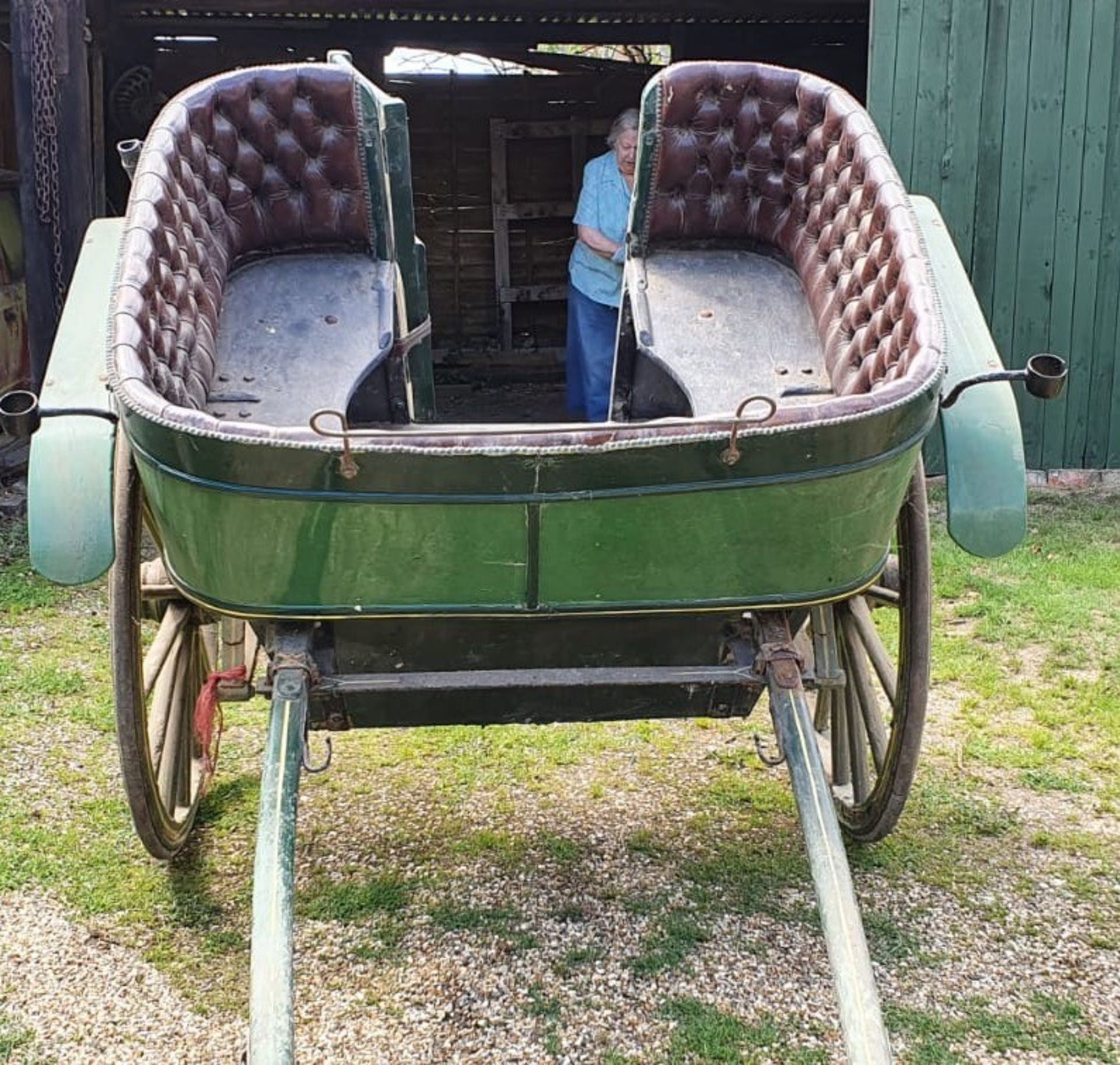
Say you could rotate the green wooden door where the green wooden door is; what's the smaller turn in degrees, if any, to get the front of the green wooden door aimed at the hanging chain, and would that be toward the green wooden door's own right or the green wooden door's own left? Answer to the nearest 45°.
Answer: approximately 90° to the green wooden door's own right

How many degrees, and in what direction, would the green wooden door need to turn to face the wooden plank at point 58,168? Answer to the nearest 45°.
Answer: approximately 90° to its right

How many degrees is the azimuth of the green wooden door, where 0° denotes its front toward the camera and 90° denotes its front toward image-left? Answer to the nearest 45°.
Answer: approximately 0°

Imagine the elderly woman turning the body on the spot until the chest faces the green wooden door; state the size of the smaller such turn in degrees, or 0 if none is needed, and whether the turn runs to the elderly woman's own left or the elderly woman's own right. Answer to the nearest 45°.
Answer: approximately 90° to the elderly woman's own left
